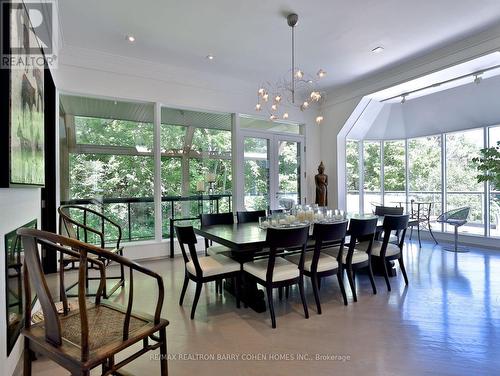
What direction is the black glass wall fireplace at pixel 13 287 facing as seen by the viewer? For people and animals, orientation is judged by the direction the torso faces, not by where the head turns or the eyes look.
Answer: to the viewer's right

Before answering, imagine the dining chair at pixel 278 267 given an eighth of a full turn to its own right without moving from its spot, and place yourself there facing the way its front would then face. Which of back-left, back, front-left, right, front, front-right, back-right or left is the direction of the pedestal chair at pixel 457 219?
front-right

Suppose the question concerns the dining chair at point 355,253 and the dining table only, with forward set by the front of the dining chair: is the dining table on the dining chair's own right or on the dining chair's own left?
on the dining chair's own left

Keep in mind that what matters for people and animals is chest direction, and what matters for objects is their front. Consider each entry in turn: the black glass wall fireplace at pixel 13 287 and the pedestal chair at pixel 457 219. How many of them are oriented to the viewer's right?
1

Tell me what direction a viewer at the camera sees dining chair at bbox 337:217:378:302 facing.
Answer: facing away from the viewer and to the left of the viewer

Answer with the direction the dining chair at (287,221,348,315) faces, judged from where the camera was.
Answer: facing away from the viewer and to the left of the viewer

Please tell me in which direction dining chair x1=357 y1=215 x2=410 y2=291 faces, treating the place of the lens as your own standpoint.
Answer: facing away from the viewer and to the left of the viewer

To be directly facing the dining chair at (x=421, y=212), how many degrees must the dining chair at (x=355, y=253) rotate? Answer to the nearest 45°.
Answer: approximately 45° to its right

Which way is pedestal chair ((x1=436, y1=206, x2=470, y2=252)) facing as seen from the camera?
to the viewer's left

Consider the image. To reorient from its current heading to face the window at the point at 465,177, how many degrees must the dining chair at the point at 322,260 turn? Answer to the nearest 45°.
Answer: approximately 90° to its right

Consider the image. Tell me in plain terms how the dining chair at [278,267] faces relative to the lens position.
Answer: facing away from the viewer and to the left of the viewer
